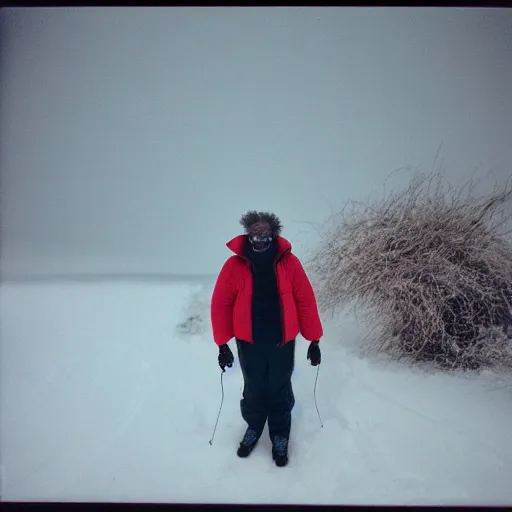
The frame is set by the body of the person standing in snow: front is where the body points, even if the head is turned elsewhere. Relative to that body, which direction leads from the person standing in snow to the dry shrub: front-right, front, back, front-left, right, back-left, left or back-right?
back-left

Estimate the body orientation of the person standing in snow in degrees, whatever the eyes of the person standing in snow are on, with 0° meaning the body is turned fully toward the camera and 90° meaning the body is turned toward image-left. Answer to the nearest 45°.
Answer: approximately 0°
